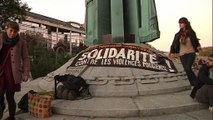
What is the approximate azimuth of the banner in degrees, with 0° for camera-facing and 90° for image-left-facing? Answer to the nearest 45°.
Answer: approximately 0°

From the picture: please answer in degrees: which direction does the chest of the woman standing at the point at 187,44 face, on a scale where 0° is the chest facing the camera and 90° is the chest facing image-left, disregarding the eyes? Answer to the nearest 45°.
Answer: approximately 45°

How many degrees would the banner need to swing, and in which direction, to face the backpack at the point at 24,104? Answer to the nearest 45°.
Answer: approximately 45° to its right

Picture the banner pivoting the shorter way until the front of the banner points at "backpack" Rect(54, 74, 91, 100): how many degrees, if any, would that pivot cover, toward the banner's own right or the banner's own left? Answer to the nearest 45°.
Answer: approximately 45° to the banner's own right

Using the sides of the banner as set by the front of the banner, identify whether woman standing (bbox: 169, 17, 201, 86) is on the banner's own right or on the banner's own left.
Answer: on the banner's own left
